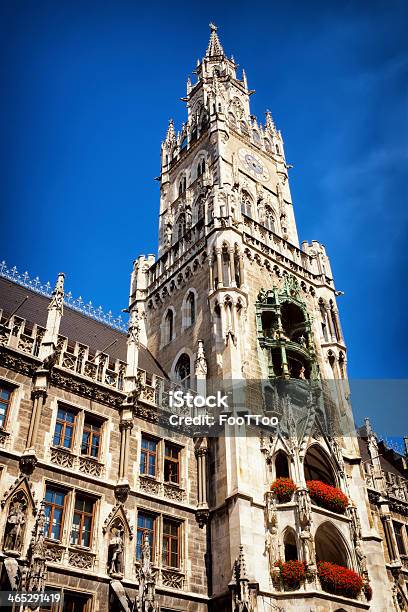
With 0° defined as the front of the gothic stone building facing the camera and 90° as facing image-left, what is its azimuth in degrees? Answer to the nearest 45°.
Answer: approximately 315°
